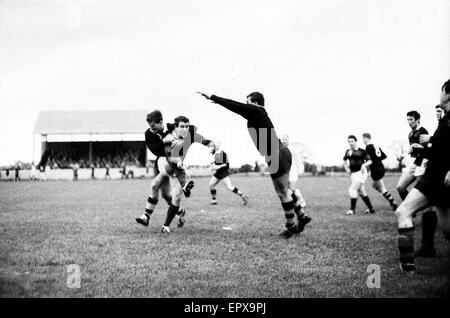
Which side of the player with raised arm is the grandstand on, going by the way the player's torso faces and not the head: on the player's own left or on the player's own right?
on the player's own right

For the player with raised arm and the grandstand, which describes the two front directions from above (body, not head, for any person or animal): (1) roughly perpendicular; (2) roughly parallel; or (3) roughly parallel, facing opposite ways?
roughly perpendicular

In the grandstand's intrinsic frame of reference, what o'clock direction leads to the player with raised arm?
The player with raised arm is roughly at 12 o'clock from the grandstand.

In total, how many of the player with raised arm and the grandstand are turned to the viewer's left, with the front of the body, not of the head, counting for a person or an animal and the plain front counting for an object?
1

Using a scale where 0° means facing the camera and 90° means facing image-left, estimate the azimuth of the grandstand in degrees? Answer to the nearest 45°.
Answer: approximately 0°

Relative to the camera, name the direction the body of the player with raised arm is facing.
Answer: to the viewer's left
